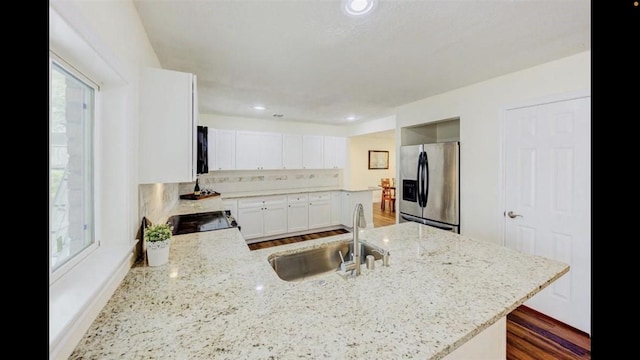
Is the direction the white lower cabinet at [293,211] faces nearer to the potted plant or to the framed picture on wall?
the potted plant

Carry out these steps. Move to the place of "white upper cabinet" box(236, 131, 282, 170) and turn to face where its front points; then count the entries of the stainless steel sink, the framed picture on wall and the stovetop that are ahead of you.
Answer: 2

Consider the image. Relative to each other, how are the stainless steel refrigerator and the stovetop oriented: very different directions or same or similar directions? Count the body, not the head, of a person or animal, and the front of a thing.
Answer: very different directions

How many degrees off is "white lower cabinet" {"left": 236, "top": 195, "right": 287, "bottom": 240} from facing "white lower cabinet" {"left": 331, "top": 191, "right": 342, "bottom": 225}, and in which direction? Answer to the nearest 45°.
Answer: approximately 90° to its left

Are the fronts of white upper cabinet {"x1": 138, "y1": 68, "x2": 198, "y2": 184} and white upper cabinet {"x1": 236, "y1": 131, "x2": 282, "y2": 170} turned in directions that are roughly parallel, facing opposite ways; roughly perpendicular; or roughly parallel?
roughly perpendicular

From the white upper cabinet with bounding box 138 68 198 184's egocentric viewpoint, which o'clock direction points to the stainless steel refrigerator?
The stainless steel refrigerator is roughly at 12 o'clock from the white upper cabinet.

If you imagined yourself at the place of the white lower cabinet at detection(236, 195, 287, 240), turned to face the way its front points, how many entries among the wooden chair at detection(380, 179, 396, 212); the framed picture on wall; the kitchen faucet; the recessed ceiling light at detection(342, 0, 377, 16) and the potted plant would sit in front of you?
3

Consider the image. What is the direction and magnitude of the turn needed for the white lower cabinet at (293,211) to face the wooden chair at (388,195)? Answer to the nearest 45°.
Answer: approximately 135° to its left

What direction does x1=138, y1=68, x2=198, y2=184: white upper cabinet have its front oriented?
to the viewer's right

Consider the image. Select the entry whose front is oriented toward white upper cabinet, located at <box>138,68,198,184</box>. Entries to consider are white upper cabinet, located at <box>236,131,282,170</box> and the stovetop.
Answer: white upper cabinet, located at <box>236,131,282,170</box>
